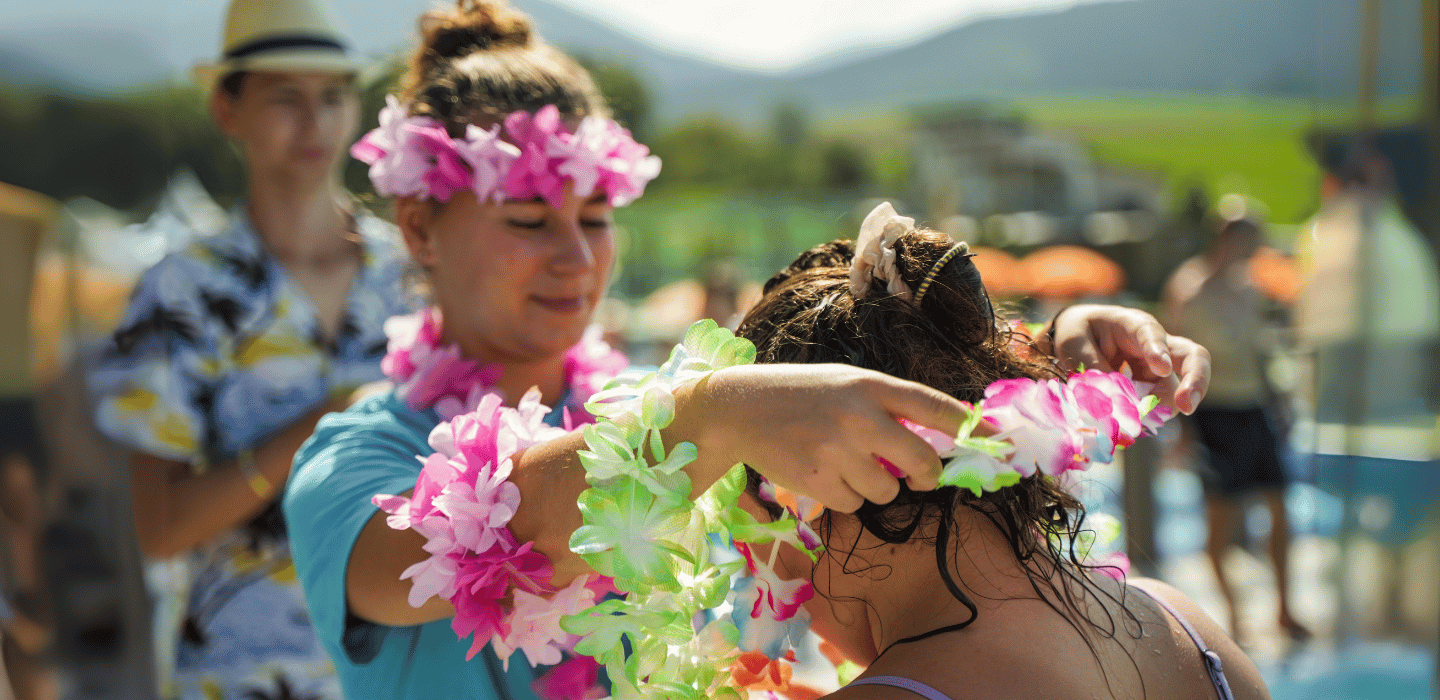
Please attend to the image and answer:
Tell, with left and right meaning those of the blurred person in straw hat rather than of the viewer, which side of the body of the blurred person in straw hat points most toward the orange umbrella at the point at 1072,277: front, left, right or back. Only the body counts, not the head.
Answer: left

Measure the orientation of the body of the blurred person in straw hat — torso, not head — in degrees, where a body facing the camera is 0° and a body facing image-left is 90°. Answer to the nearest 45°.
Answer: approximately 315°

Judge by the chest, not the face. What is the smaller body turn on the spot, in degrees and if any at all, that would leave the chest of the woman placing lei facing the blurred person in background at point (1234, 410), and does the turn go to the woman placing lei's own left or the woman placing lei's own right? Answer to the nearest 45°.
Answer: approximately 90° to the woman placing lei's own left

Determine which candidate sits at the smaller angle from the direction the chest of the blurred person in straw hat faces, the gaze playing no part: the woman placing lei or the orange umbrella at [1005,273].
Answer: the woman placing lei

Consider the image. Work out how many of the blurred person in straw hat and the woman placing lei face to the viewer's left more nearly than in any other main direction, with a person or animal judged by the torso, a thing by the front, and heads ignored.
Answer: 0

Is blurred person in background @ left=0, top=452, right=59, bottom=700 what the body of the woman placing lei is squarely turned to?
no

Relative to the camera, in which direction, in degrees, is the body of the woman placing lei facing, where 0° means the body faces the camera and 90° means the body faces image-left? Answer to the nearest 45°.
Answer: approximately 315°

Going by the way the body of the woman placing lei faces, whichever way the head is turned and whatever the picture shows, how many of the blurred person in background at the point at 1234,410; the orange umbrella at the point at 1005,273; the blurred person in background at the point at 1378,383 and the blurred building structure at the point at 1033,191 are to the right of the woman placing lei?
0

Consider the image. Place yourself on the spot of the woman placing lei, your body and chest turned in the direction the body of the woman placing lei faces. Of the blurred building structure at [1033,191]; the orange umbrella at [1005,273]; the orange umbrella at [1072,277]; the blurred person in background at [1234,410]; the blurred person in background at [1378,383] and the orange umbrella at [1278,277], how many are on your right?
0

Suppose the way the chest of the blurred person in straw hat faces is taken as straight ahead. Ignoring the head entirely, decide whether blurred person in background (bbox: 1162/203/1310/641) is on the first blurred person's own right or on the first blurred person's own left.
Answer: on the first blurred person's own left

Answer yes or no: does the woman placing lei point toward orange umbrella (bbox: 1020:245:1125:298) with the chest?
no

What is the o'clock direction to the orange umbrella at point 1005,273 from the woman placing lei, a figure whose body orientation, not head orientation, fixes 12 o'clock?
The orange umbrella is roughly at 8 o'clock from the woman placing lei.
